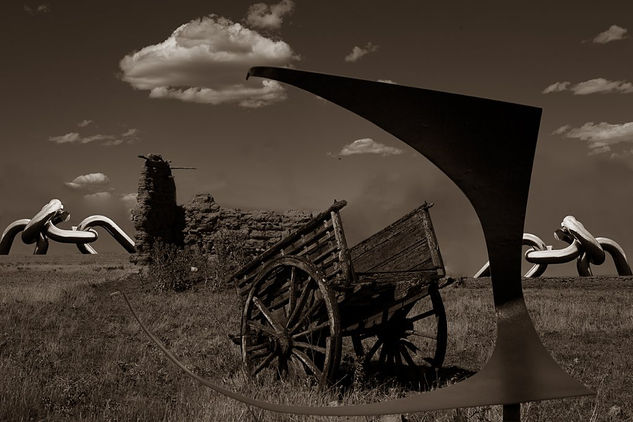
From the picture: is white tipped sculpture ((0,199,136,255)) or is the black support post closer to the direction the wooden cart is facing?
the white tipped sculpture

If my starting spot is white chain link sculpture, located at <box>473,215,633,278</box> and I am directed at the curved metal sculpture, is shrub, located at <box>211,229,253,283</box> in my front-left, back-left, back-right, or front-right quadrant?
front-right

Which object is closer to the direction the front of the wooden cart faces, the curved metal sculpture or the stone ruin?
the stone ruin

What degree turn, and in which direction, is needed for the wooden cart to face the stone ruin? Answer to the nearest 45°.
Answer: approximately 45° to its right

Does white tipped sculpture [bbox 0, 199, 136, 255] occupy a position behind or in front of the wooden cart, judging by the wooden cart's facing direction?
in front

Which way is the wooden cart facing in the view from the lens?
facing away from the viewer and to the left of the viewer

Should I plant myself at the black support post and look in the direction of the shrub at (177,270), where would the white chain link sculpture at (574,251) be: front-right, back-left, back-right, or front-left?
front-right
